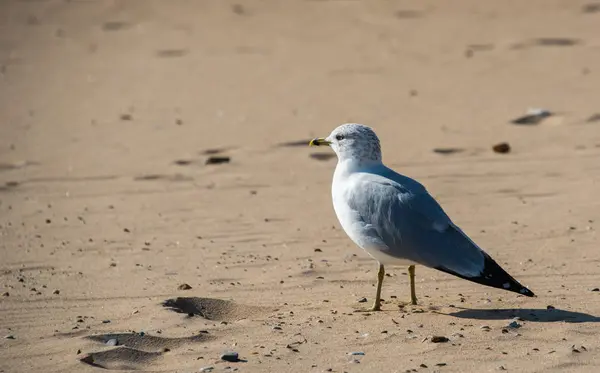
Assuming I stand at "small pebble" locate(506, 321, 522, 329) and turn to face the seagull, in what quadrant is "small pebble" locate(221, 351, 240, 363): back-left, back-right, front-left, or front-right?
front-left

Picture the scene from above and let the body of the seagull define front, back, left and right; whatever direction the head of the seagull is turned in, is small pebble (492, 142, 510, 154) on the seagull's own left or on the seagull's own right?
on the seagull's own right

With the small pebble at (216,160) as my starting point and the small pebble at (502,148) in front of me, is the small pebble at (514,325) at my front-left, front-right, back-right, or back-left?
front-right

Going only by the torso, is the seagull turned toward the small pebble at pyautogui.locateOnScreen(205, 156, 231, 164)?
no

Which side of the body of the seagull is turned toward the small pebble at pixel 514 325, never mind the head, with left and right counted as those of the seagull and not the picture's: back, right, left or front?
back

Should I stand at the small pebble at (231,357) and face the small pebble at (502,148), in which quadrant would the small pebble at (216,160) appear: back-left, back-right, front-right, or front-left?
front-left

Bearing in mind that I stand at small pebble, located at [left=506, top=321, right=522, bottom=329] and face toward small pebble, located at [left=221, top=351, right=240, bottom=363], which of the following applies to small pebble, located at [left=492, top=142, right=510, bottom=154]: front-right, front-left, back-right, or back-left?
back-right

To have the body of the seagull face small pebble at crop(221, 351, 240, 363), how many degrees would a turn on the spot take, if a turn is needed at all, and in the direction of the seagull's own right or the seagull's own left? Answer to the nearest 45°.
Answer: approximately 45° to the seagull's own left

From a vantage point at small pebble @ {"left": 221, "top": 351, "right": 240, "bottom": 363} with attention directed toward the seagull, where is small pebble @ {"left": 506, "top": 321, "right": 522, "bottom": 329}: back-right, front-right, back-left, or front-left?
front-right

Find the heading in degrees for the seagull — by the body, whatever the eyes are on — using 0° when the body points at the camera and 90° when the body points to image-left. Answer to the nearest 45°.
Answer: approximately 90°
